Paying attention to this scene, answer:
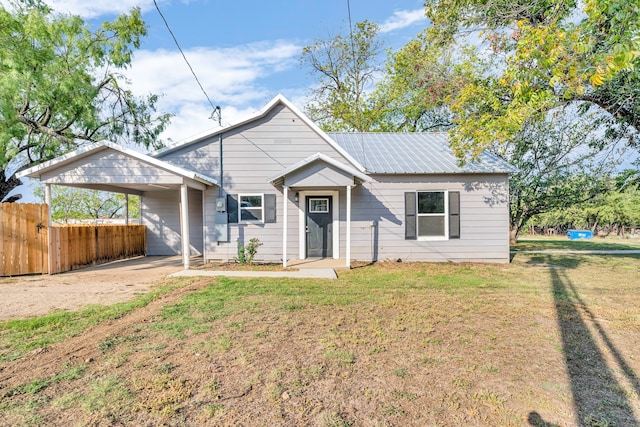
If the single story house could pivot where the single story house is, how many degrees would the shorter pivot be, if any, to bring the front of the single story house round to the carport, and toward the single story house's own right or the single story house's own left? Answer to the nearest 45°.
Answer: approximately 90° to the single story house's own right

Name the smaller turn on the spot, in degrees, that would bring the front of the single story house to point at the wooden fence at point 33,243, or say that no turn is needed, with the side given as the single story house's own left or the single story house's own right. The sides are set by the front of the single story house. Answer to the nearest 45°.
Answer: approximately 90° to the single story house's own right

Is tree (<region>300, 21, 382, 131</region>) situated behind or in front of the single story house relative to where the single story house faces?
behind

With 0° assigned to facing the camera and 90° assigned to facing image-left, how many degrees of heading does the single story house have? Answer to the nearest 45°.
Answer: approximately 0°

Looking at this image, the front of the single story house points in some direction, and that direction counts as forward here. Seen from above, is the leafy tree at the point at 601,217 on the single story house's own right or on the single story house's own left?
on the single story house's own left

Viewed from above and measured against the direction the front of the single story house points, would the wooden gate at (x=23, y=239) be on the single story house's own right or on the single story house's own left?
on the single story house's own right

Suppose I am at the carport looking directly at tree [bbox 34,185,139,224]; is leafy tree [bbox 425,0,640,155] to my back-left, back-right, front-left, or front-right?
back-right

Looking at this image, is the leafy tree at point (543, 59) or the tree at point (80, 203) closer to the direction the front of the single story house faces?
the leafy tree

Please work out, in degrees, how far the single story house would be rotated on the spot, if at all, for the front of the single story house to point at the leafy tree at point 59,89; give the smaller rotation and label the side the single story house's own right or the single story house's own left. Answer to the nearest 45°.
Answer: approximately 90° to the single story house's own right

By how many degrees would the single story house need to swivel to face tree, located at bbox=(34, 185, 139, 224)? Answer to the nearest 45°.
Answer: approximately 135° to its right

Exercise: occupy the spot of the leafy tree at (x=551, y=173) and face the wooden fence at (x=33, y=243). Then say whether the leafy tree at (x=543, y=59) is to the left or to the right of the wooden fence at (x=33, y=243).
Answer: left
